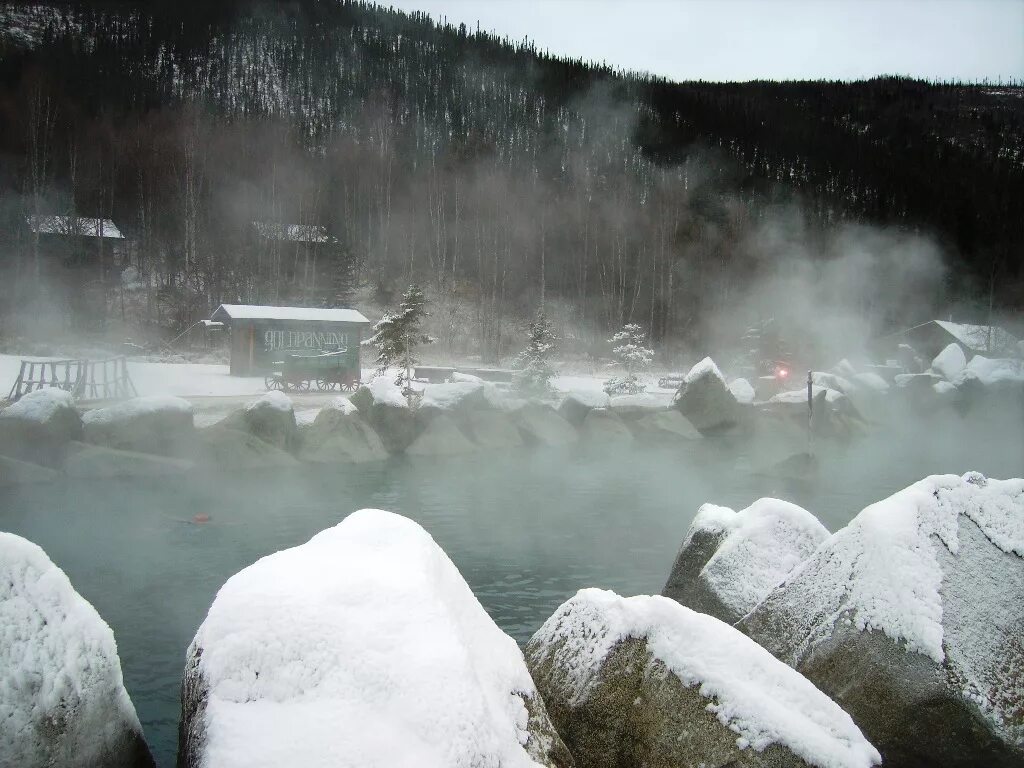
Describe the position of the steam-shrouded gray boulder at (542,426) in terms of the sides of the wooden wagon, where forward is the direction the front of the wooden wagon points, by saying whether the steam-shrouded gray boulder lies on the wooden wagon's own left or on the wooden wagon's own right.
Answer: on the wooden wagon's own left

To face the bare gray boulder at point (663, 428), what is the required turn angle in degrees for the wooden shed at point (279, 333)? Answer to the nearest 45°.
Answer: approximately 45° to its left

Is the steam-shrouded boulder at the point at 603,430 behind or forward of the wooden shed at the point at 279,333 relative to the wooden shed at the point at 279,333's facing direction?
forward

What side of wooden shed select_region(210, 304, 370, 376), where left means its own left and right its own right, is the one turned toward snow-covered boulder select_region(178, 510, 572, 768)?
front

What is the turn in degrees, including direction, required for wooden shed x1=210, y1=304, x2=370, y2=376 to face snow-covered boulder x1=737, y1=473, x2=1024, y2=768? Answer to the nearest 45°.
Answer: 0° — it already faces it

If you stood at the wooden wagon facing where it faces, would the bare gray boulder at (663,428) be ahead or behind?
behind

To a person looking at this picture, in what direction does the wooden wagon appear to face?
facing to the left of the viewer

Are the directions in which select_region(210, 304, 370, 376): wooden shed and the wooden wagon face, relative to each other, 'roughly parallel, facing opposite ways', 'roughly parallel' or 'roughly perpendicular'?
roughly perpendicular

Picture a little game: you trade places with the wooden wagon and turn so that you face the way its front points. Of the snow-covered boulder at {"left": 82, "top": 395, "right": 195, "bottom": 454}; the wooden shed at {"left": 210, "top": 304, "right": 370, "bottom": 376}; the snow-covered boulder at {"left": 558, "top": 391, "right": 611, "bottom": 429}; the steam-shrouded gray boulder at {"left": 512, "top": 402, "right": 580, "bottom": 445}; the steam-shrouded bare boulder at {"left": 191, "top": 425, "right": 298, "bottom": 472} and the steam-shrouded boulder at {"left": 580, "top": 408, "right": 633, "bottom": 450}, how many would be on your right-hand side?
1

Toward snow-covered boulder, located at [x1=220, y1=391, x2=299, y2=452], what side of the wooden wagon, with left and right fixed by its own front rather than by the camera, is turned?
left

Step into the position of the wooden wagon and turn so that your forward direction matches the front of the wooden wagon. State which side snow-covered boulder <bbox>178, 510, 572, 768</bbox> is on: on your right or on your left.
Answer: on your left

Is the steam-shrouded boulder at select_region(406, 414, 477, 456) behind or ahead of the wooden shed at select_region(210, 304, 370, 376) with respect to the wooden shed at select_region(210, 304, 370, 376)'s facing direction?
ahead

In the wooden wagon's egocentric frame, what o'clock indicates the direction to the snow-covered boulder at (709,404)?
The snow-covered boulder is roughly at 7 o'clock from the wooden wagon.

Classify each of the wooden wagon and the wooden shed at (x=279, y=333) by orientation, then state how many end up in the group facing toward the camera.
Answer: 1

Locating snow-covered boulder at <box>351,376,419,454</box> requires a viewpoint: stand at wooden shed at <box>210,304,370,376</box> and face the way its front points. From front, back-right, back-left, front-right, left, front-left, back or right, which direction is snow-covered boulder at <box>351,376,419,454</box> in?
front

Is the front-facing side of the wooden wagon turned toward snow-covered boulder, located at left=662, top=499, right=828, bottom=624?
no

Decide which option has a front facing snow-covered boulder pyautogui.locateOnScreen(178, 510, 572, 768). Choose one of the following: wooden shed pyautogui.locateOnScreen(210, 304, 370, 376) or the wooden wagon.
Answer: the wooden shed

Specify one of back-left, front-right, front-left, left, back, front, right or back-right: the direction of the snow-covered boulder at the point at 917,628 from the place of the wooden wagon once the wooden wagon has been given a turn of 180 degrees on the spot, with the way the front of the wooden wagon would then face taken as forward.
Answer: right

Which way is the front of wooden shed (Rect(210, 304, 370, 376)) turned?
toward the camera

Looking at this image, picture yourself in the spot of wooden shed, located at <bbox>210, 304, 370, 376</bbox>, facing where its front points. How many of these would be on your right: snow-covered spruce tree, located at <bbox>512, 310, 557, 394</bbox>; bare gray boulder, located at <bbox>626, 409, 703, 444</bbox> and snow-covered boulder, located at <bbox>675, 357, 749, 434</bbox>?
0
